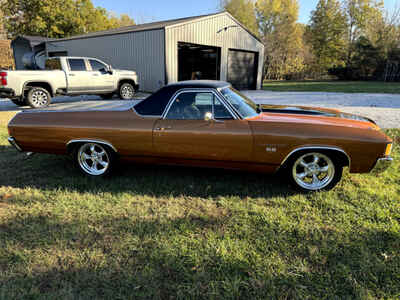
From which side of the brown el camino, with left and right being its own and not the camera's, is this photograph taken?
right

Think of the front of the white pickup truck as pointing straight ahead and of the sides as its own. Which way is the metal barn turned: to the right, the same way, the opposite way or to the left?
to the right

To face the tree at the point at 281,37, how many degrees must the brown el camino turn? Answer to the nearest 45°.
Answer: approximately 90° to its left

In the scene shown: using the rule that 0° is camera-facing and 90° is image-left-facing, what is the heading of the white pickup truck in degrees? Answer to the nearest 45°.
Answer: approximately 225°

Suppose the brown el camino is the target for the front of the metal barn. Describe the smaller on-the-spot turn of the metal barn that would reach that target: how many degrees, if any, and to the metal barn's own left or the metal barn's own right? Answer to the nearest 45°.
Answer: approximately 45° to the metal barn's own right

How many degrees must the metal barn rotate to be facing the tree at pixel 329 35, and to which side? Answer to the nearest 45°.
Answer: approximately 90° to its left

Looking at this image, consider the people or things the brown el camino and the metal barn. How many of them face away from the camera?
0

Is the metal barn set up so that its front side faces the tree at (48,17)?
no

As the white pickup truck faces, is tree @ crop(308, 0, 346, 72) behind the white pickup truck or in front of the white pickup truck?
in front

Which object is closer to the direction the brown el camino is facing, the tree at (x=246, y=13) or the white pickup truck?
the tree

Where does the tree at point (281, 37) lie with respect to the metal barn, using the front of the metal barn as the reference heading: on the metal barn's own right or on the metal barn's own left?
on the metal barn's own left

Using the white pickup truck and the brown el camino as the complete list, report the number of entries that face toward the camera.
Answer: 0

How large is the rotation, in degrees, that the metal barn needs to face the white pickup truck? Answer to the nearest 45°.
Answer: approximately 90° to its right

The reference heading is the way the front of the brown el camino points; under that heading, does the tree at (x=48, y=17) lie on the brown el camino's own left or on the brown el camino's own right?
on the brown el camino's own left

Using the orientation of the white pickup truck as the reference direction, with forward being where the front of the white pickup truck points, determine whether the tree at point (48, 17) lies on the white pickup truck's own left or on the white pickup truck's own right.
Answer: on the white pickup truck's own left

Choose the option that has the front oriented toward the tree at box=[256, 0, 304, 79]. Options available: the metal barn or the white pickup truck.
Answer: the white pickup truck

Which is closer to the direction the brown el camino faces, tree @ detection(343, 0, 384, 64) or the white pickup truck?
the tree

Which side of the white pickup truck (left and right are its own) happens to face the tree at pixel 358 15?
front
